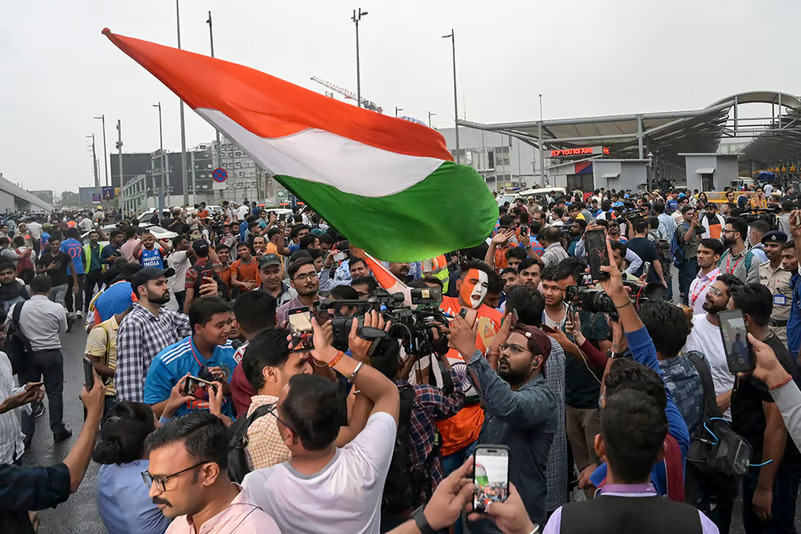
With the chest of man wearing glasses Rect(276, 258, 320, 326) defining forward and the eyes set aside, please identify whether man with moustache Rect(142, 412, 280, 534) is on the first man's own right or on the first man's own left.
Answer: on the first man's own right

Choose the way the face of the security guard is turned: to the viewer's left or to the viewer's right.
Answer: to the viewer's left

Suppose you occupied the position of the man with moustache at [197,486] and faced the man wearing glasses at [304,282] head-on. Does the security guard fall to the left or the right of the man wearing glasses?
right

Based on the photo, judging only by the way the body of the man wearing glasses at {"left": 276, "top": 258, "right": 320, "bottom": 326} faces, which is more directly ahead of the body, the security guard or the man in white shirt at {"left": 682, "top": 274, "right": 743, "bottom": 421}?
the man in white shirt

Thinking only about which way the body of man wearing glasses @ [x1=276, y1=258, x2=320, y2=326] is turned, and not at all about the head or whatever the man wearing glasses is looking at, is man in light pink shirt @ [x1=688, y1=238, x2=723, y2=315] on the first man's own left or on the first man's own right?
on the first man's own left

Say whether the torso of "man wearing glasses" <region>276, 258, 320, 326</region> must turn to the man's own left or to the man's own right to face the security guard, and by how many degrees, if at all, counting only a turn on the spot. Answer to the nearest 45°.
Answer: approximately 45° to the man's own left

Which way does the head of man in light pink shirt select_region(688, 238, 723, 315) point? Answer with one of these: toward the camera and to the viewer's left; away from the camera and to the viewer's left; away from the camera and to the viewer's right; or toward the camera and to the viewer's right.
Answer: toward the camera and to the viewer's left
